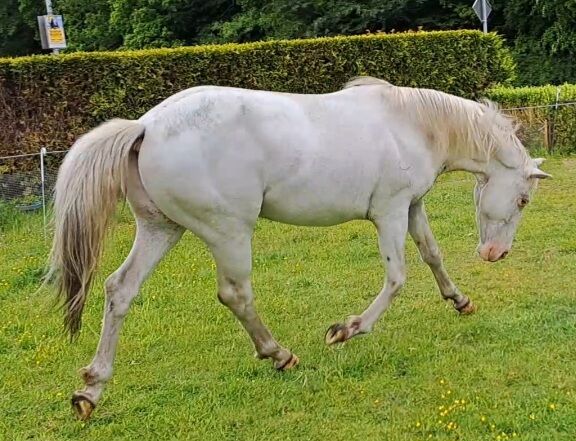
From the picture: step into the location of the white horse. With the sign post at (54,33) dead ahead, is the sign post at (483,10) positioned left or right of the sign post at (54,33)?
right

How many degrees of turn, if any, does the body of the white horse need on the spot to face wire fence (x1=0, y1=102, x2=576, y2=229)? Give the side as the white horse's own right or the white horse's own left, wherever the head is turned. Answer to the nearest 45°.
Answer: approximately 90° to the white horse's own left

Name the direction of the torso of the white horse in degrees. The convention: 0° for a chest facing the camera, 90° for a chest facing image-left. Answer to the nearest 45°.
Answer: approximately 225°

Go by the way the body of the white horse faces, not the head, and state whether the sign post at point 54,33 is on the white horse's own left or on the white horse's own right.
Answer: on the white horse's own left

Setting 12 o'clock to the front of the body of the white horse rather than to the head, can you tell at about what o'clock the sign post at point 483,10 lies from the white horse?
The sign post is roughly at 11 o'clock from the white horse.
